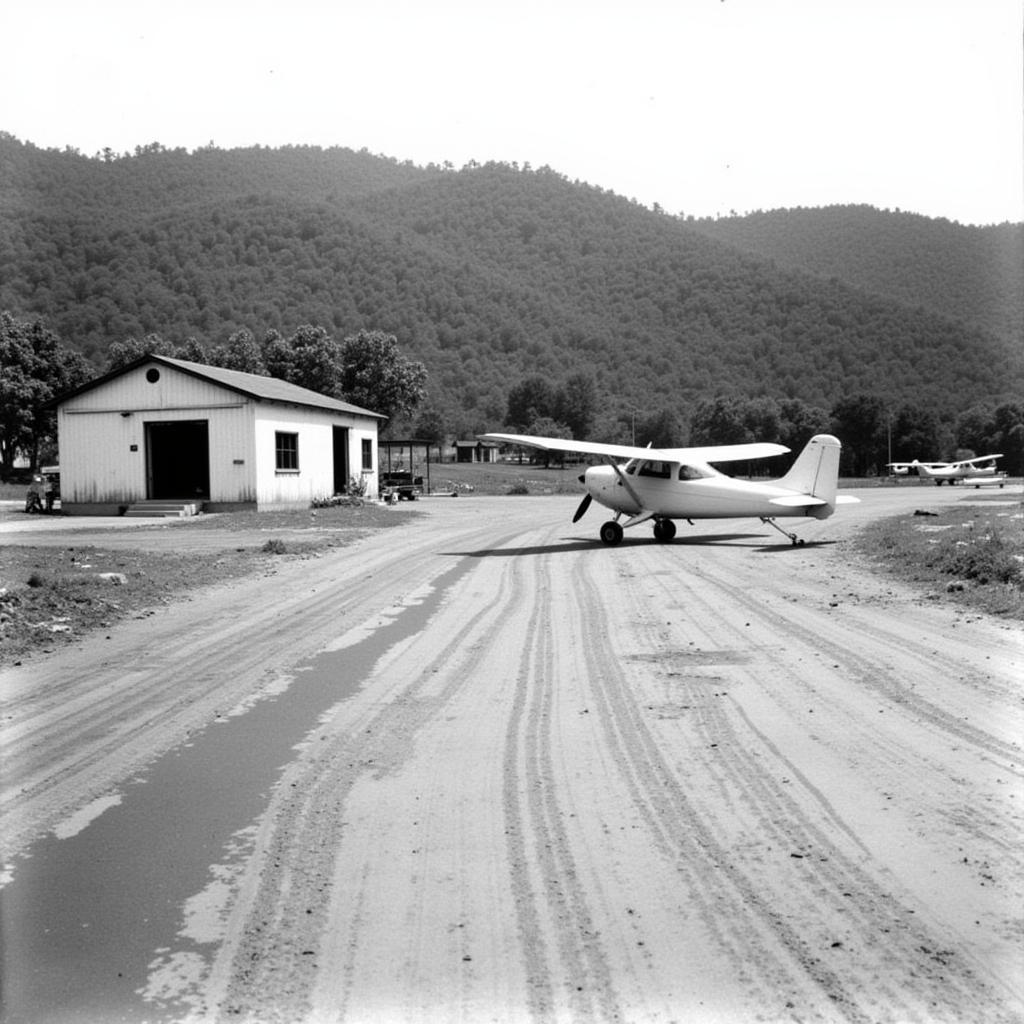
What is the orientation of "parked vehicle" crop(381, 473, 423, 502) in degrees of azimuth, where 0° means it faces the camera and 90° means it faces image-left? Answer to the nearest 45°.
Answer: approximately 0°
